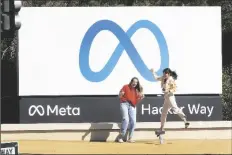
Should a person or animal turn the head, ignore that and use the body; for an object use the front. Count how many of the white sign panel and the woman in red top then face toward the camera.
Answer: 2

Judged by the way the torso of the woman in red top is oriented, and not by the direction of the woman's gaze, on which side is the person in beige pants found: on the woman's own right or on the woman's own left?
on the woman's own left

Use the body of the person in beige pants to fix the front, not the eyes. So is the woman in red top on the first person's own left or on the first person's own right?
on the first person's own right

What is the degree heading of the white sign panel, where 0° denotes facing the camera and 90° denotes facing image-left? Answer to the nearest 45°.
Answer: approximately 0°

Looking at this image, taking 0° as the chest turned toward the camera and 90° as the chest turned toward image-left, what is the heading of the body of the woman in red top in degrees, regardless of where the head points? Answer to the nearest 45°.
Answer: approximately 0°

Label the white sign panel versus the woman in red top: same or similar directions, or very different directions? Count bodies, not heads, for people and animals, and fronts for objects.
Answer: same or similar directions

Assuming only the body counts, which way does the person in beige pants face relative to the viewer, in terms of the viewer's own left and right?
facing the viewer and to the left of the viewer
